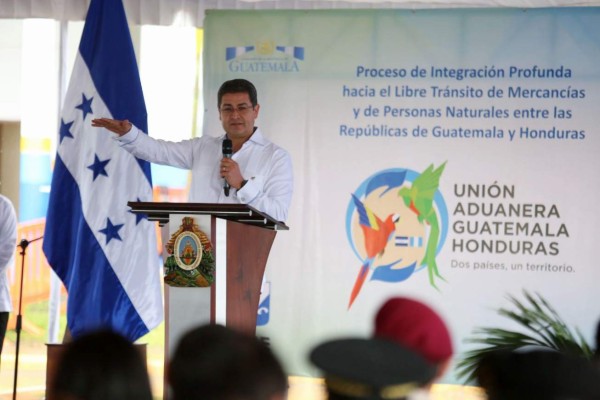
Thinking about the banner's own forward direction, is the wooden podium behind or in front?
in front

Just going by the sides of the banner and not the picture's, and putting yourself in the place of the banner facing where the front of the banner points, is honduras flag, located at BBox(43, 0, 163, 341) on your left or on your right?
on your right

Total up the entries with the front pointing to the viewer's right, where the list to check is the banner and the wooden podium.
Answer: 0

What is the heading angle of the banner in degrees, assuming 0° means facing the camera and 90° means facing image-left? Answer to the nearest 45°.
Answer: approximately 0°

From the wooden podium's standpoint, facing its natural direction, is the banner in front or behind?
behind

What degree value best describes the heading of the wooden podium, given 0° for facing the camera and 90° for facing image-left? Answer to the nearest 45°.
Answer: approximately 45°
